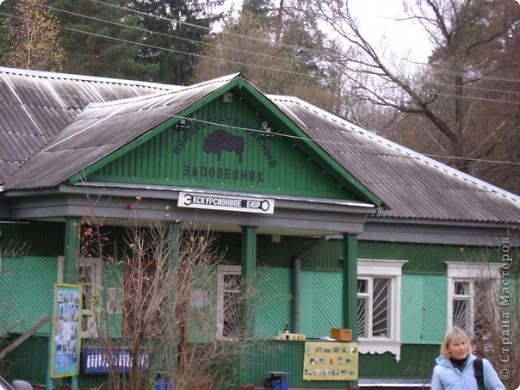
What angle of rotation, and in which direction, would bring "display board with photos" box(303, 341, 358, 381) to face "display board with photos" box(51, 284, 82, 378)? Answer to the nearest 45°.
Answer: approximately 45° to its right

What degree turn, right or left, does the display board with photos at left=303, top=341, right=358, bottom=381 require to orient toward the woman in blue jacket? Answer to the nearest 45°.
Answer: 0° — it already faces them

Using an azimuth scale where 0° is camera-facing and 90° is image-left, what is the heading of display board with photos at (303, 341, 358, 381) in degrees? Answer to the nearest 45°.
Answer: approximately 0°

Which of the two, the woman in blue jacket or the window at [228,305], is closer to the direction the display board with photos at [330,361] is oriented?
the woman in blue jacket

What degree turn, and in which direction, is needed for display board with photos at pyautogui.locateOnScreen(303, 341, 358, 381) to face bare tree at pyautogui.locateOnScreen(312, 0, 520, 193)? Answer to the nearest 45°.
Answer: approximately 180°

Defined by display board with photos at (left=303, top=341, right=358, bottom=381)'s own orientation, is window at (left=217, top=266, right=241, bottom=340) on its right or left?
on its right
